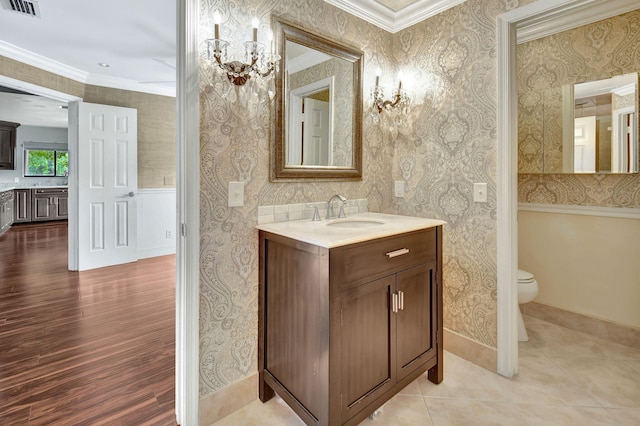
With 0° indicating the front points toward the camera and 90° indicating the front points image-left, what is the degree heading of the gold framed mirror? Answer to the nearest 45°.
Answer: approximately 315°

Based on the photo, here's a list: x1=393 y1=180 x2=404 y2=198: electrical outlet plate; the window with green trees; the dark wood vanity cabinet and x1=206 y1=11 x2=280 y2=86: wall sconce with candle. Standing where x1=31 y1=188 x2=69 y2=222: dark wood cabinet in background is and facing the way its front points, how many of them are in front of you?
3

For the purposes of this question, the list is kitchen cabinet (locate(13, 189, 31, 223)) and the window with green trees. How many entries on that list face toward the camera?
2

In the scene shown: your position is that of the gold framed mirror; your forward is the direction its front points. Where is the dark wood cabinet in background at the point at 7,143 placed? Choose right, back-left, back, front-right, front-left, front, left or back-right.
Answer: back

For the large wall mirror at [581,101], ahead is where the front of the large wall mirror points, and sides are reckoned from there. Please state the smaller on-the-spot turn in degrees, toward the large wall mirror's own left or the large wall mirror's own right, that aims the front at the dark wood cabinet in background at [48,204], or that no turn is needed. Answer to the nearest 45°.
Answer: approximately 45° to the large wall mirror's own right

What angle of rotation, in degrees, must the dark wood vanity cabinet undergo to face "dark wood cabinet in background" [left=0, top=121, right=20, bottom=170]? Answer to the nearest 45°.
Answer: approximately 180°

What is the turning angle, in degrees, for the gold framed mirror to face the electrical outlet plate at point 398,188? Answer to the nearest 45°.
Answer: approximately 90° to its left

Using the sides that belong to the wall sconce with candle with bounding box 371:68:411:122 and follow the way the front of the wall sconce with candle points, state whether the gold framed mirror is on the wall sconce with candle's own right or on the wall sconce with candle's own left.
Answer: on the wall sconce with candle's own right

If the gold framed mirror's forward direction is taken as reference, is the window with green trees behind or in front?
behind
